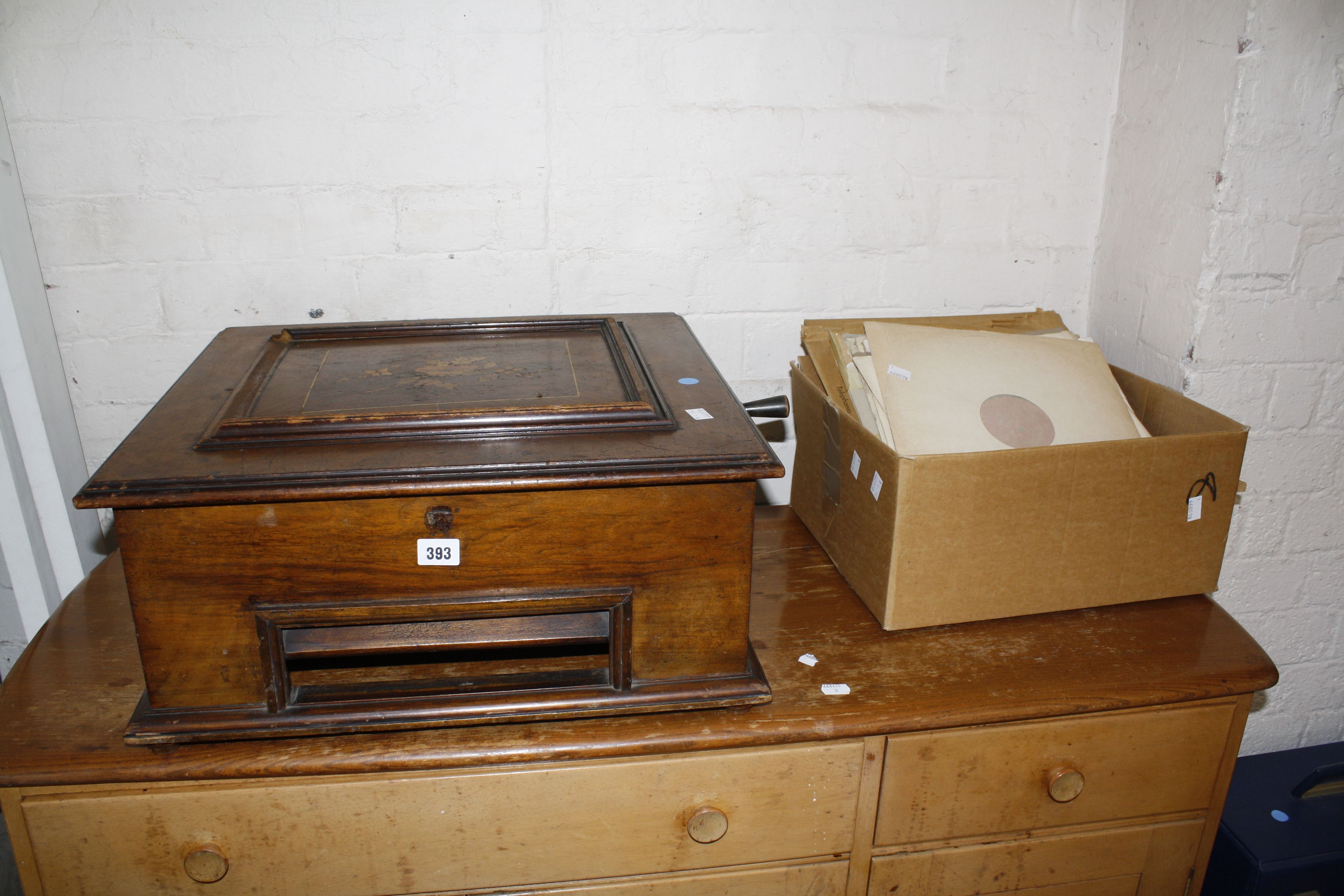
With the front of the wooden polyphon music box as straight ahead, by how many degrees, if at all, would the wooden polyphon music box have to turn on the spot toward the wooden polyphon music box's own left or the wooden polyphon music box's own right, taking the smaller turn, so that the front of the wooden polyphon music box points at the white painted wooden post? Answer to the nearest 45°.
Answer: approximately 135° to the wooden polyphon music box's own right

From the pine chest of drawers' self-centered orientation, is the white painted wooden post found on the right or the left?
on its right

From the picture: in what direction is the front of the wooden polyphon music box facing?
toward the camera

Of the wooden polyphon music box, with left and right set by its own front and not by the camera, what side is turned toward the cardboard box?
left

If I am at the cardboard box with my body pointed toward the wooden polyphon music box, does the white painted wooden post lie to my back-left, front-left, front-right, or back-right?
front-right
